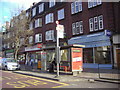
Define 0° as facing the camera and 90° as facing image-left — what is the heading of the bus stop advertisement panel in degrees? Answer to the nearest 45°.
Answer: approximately 0°

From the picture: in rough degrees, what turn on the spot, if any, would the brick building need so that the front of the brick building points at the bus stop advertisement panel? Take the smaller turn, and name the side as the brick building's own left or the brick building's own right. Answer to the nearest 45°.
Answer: approximately 45° to the brick building's own left

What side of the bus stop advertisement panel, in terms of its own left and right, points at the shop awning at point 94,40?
left

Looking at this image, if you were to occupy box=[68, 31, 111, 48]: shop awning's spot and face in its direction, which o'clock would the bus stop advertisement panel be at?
The bus stop advertisement panel is roughly at 11 o'clock from the shop awning.

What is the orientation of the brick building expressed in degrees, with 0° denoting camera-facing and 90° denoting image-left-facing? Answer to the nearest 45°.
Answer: approximately 45°

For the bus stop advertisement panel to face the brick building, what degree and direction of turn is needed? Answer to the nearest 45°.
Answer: approximately 180°

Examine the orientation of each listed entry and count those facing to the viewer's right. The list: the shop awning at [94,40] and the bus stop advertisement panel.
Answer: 0

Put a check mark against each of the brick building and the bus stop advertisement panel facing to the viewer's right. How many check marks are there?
0
